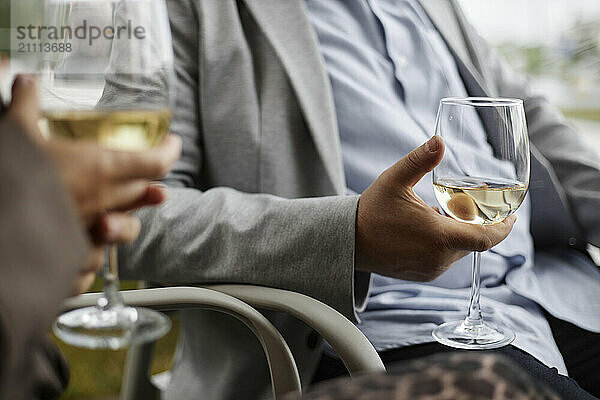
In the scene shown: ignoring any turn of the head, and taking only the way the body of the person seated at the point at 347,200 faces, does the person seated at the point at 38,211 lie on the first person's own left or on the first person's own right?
on the first person's own right
